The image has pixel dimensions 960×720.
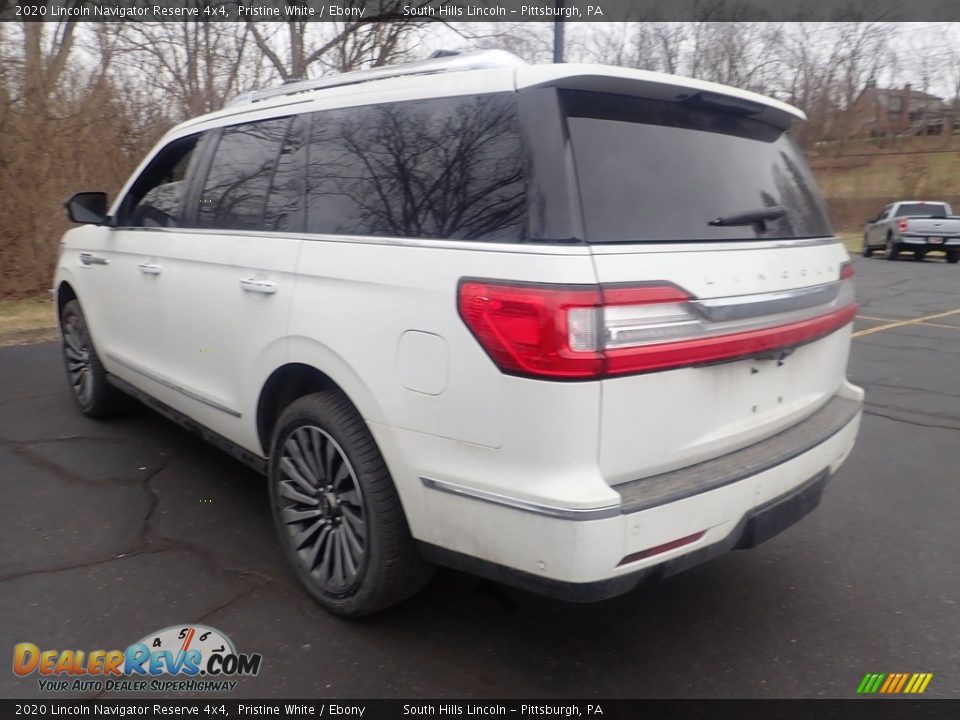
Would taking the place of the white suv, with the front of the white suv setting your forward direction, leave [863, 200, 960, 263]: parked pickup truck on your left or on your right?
on your right

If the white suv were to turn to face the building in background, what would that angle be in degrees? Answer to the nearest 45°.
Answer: approximately 90° to its right

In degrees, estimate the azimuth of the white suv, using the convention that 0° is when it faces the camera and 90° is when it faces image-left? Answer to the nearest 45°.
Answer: approximately 135°
